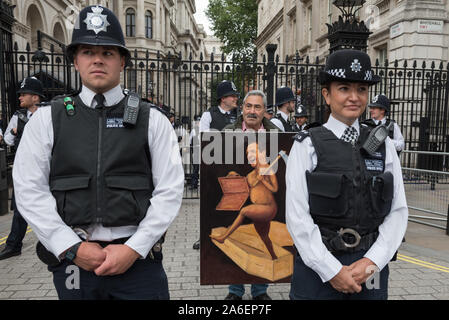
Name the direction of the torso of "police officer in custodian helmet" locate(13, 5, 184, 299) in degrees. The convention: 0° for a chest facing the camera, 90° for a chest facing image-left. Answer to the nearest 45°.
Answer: approximately 0°

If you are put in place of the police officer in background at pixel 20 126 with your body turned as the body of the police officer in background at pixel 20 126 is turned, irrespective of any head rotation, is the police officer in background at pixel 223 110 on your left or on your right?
on your left

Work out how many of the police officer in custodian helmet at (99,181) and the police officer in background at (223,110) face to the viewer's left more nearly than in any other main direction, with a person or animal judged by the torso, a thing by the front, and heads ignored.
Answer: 0

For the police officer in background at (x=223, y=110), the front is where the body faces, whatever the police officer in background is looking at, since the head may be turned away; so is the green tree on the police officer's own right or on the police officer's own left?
on the police officer's own left

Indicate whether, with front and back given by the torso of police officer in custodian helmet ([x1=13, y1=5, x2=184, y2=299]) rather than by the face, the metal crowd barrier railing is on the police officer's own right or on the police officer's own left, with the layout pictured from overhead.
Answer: on the police officer's own left

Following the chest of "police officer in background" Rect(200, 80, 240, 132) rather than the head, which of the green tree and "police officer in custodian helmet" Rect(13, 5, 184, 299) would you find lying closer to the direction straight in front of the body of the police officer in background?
the police officer in custodian helmet

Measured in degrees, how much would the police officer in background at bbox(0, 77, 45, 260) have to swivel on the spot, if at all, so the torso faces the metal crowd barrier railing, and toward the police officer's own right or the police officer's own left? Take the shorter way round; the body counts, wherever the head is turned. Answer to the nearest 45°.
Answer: approximately 135° to the police officer's own left

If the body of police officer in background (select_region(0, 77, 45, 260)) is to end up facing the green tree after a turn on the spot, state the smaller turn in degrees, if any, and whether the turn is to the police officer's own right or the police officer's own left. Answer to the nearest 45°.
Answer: approximately 180°

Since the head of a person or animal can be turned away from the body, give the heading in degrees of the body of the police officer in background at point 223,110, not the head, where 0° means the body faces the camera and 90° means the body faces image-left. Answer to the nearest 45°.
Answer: approximately 315°

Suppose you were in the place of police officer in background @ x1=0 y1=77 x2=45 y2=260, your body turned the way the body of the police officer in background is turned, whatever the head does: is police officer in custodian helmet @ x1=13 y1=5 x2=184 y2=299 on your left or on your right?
on your left

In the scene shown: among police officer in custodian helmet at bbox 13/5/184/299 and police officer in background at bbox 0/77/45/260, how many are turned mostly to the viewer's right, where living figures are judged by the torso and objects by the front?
0
